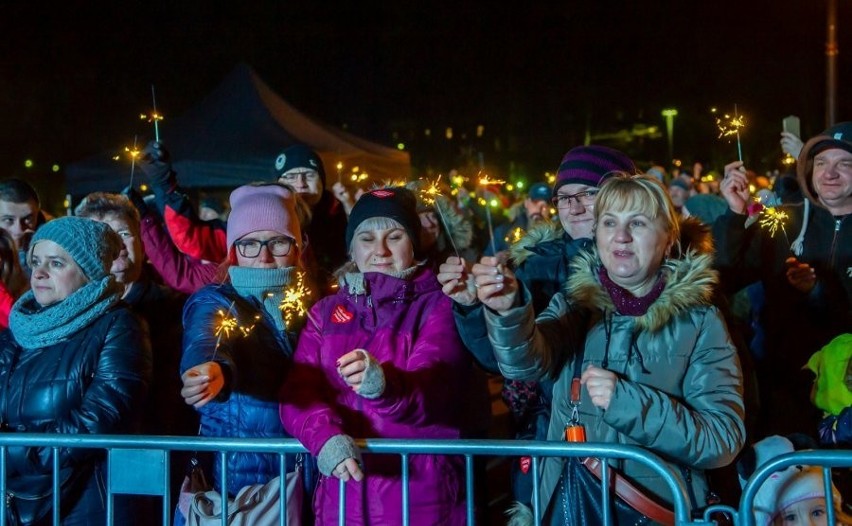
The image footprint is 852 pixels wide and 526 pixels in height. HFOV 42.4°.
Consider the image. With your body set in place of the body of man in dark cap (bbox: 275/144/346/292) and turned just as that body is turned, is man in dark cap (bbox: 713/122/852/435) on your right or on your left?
on your left

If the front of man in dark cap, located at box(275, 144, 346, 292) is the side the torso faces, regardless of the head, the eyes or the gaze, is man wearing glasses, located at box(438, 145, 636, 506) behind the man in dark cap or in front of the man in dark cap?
in front

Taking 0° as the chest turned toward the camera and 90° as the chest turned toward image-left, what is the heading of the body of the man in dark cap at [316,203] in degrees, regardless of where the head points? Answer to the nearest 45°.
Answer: approximately 0°

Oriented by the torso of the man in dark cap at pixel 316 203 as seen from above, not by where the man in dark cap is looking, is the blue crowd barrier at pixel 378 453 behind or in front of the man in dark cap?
in front

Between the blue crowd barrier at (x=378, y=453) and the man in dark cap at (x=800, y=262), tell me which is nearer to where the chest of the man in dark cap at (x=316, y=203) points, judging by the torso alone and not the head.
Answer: the blue crowd barrier
